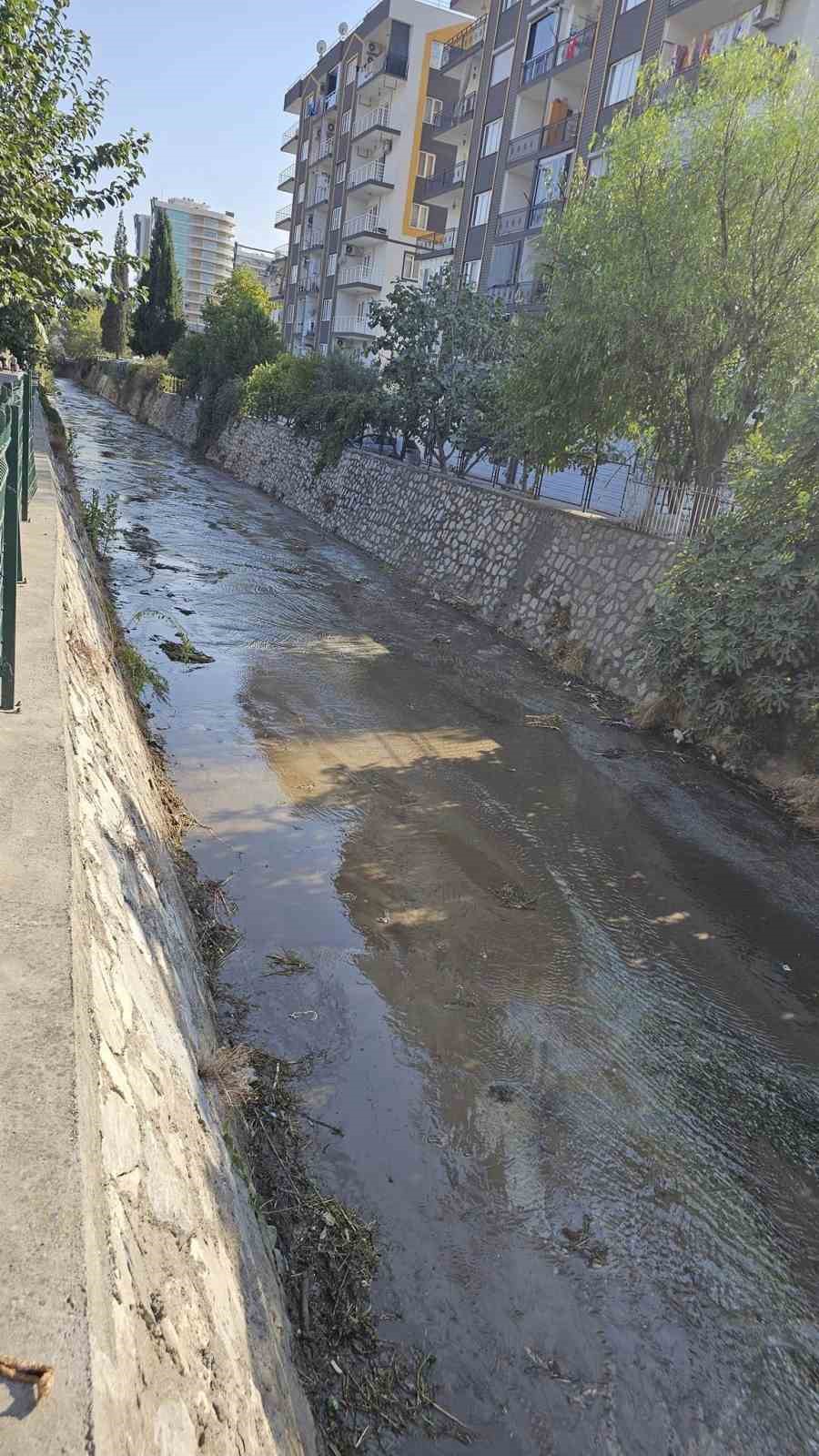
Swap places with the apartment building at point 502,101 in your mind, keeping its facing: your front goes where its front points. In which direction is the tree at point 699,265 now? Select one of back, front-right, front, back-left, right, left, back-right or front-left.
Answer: front-left

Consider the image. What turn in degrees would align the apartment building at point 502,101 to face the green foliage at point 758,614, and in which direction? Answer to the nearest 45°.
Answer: approximately 45° to its left

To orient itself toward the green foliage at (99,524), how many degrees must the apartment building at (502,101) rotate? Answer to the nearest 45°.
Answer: approximately 45° to its left

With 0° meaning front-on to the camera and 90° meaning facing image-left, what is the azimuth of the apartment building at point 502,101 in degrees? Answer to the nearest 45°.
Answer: approximately 45°
